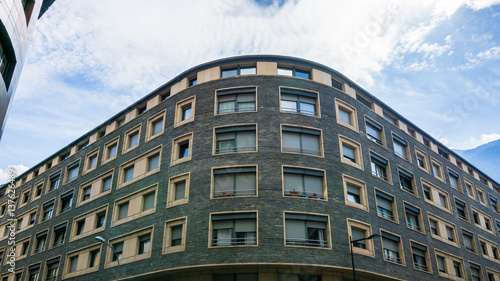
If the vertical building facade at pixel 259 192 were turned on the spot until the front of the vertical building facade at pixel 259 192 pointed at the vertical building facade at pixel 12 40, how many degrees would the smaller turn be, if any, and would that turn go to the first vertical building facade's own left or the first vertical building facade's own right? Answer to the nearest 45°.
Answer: approximately 45° to the first vertical building facade's own right

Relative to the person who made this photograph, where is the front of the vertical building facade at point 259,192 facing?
facing the viewer
